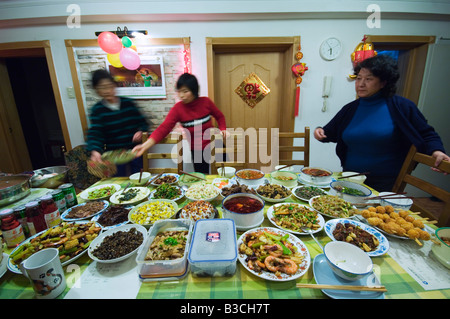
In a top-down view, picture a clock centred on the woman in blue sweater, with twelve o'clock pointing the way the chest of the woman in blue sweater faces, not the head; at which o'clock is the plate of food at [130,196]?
The plate of food is roughly at 12 o'clock from the woman in blue sweater.

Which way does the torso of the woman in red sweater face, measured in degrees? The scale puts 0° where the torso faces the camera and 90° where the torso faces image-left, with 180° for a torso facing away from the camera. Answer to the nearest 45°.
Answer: approximately 45°

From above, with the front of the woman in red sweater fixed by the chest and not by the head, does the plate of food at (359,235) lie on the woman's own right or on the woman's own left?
on the woman's own left

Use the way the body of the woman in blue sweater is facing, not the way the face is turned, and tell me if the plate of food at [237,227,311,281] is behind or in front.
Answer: in front

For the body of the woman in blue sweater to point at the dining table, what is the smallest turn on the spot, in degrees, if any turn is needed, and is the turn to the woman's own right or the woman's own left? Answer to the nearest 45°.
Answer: approximately 45° to the woman's own left

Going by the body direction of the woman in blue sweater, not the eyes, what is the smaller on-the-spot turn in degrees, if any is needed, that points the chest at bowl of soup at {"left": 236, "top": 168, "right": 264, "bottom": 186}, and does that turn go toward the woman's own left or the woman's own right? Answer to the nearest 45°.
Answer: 0° — they already face it

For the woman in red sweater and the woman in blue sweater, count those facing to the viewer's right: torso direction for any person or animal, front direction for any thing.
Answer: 0

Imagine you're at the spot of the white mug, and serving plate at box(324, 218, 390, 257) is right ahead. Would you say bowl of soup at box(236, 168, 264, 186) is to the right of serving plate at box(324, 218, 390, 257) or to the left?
left

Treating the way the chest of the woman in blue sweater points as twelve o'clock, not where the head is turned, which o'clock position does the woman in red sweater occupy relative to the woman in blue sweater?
The woman in red sweater is roughly at 1 o'clock from the woman in blue sweater.

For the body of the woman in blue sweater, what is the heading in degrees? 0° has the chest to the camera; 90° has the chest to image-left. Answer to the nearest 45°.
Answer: approximately 45°

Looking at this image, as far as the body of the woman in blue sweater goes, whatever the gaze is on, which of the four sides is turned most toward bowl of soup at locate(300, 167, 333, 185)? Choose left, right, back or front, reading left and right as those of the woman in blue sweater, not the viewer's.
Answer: front
